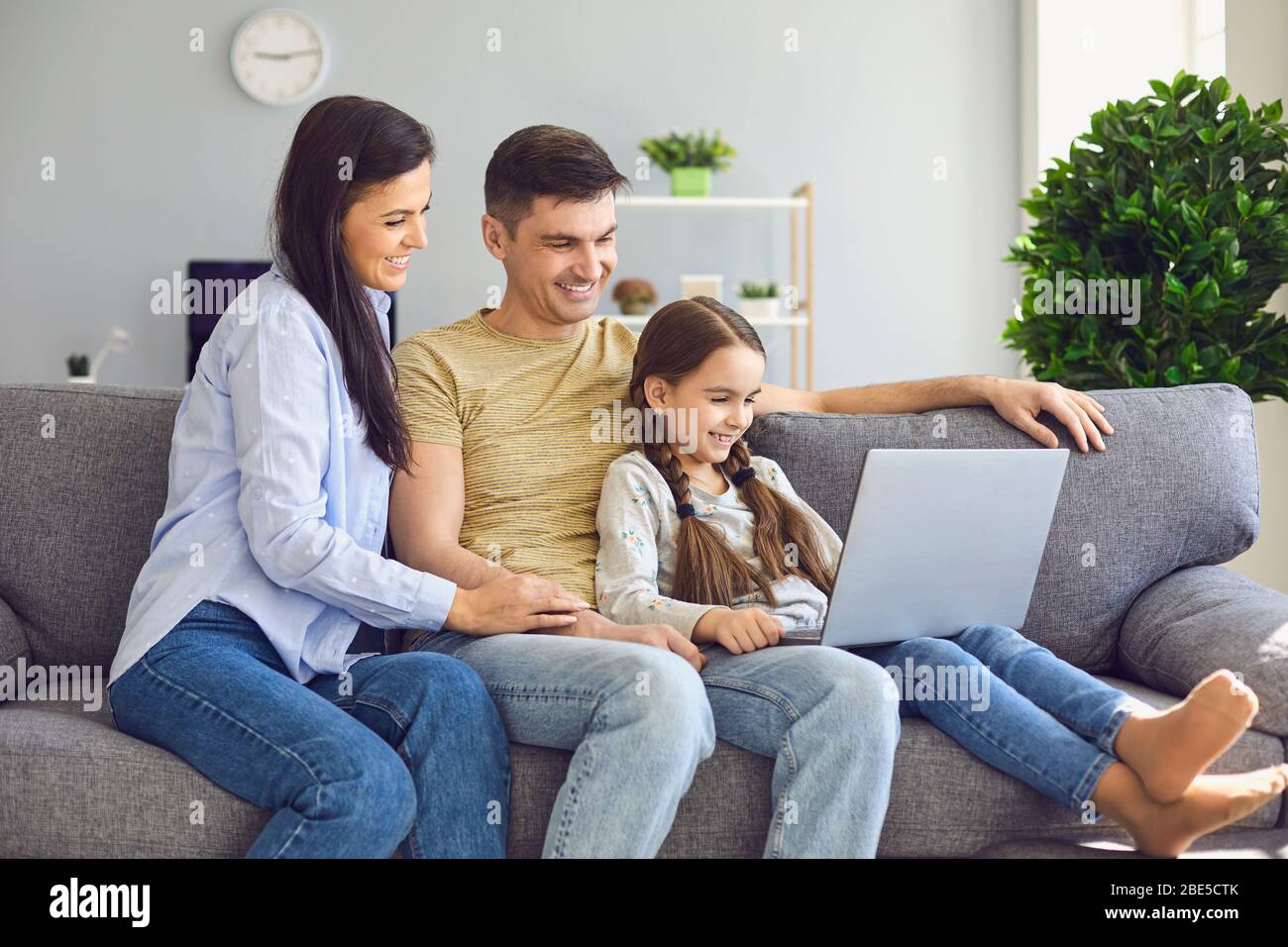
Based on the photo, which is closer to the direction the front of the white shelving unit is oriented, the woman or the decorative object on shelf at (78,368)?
the woman

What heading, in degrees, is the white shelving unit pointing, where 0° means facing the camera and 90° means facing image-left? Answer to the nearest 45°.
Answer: approximately 0°

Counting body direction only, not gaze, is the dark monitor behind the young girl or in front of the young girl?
behind

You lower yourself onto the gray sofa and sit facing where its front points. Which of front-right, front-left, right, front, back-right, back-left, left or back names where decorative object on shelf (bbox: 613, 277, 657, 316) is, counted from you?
back

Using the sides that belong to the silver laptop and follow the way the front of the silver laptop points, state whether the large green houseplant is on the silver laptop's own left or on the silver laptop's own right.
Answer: on the silver laptop's own right

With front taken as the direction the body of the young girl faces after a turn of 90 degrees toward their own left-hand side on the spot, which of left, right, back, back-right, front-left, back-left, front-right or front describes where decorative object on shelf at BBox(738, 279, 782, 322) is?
front-left

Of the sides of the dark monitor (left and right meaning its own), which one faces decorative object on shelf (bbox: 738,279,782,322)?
left

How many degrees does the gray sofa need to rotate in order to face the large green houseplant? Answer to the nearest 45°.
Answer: approximately 135° to its left

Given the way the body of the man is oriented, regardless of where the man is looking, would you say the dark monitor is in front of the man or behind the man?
behind
